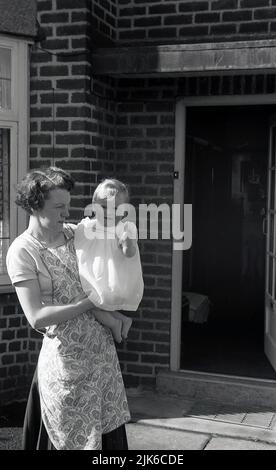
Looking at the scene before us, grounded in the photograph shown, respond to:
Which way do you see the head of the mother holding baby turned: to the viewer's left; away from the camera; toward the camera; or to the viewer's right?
to the viewer's right

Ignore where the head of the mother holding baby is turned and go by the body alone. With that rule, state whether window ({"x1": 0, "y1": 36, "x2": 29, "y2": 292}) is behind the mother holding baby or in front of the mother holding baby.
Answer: behind

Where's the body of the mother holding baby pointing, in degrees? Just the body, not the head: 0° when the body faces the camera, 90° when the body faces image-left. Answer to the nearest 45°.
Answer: approximately 315°

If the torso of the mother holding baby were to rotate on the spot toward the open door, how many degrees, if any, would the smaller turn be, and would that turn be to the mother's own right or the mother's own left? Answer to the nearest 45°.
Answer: approximately 90° to the mother's own left
